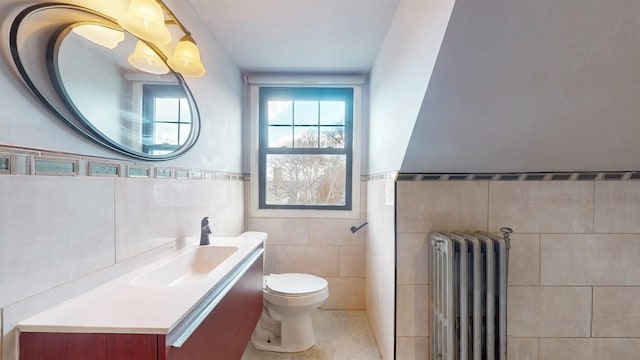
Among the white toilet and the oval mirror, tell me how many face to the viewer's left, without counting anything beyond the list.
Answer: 0

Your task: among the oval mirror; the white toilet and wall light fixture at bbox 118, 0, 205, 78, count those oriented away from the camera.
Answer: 0

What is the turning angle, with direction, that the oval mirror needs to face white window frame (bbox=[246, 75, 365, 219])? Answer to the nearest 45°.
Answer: approximately 90° to its left

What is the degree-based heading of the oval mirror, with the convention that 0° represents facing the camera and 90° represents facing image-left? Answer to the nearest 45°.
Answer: approximately 315°

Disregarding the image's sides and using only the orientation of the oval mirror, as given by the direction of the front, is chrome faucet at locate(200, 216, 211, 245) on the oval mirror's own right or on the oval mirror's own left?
on the oval mirror's own left

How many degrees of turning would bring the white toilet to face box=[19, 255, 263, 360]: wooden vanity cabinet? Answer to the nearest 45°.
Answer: approximately 90° to its right
